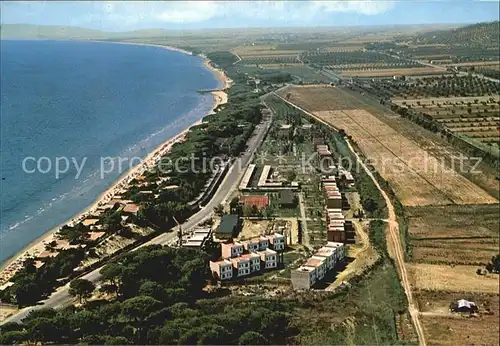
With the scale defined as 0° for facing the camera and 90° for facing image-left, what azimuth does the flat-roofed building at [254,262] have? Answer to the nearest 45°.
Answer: approximately 315°

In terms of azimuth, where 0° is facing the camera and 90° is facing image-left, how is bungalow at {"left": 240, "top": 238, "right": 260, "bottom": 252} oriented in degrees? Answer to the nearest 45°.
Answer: approximately 315°

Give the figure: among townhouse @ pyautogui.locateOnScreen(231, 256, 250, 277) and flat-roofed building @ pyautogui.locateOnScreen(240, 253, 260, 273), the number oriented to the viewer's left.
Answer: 0

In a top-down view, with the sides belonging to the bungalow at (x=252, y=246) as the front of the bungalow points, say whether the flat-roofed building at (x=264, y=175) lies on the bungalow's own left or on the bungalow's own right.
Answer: on the bungalow's own left

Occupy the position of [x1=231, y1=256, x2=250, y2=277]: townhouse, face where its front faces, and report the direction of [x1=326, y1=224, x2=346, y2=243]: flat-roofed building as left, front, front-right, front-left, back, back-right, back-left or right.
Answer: left

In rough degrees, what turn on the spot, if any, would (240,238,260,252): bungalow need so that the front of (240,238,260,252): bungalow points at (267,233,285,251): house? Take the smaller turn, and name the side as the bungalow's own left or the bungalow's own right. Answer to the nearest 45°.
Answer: approximately 90° to the bungalow's own left

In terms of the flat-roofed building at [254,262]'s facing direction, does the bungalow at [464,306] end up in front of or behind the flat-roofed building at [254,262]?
in front

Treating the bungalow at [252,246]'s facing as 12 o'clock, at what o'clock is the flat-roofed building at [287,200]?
The flat-roofed building is roughly at 8 o'clock from the bungalow.

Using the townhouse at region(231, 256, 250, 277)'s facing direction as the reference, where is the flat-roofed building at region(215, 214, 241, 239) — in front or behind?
behind

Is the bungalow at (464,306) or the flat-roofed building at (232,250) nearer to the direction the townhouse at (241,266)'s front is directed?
the bungalow

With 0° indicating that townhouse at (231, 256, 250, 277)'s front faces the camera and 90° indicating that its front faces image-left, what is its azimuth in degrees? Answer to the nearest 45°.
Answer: approximately 315°
